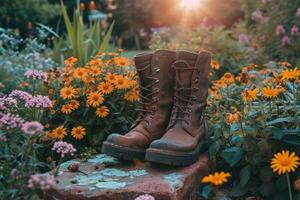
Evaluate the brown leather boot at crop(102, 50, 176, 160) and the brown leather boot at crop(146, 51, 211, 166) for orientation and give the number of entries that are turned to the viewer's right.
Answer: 0

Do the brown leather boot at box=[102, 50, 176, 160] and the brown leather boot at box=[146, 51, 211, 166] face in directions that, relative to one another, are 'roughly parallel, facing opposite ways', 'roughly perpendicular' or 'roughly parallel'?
roughly parallel

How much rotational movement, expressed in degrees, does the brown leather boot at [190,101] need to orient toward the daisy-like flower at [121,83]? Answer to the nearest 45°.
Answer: approximately 90° to its right

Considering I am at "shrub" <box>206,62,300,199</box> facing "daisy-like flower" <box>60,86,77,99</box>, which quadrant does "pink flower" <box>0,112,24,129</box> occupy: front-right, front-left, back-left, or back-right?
front-left

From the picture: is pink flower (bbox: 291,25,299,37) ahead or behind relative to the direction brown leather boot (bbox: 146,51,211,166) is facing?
behind

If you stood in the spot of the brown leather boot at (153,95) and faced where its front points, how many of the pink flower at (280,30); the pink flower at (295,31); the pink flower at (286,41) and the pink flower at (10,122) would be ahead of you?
1

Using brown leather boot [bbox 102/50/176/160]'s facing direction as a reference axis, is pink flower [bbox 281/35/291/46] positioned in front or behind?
behind

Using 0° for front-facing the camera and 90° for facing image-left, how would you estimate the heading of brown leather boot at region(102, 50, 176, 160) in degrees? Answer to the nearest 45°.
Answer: approximately 45°

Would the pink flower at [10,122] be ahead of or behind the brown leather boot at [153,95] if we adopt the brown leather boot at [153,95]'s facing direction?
ahead

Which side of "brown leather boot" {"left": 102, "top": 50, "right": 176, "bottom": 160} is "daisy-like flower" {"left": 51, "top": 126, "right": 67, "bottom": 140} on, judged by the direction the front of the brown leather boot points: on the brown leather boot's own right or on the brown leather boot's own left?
on the brown leather boot's own right
